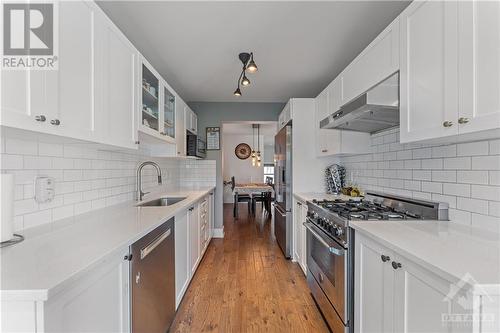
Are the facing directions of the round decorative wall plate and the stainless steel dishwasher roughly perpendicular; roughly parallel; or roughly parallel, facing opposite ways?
roughly perpendicular

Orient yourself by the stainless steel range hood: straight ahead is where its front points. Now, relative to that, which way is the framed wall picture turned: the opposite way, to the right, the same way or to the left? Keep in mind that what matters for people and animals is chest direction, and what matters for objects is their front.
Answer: to the left

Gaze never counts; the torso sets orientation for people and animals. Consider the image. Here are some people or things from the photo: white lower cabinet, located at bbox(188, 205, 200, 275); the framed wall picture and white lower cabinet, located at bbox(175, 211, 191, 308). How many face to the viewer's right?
2

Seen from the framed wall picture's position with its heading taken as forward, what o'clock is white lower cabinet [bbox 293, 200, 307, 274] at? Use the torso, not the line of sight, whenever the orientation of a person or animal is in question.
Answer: The white lower cabinet is roughly at 11 o'clock from the framed wall picture.

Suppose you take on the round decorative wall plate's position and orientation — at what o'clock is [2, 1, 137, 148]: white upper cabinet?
The white upper cabinet is roughly at 12 o'clock from the round decorative wall plate.
